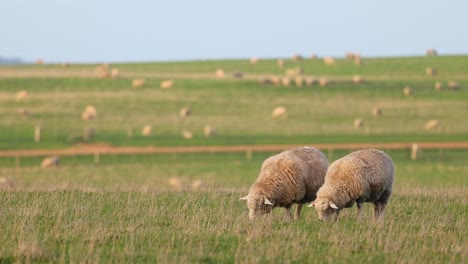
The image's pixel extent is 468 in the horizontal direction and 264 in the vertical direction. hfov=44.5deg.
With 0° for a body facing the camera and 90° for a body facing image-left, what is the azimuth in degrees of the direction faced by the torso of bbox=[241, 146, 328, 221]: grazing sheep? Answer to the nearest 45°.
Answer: approximately 45°

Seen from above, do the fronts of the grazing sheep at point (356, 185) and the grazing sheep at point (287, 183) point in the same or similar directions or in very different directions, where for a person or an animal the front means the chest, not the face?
same or similar directions

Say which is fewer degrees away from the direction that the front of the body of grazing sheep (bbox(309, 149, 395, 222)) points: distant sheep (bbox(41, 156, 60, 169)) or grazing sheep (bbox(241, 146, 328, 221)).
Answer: the grazing sheep

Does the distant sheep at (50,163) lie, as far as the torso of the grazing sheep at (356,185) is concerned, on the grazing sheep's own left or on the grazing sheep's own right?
on the grazing sheep's own right

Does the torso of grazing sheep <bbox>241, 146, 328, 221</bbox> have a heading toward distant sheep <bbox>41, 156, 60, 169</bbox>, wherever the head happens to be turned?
no

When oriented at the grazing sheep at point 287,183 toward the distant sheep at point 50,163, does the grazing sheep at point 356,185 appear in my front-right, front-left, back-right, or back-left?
back-right

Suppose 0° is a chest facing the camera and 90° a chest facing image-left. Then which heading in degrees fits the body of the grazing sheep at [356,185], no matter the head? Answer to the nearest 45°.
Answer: approximately 45°
